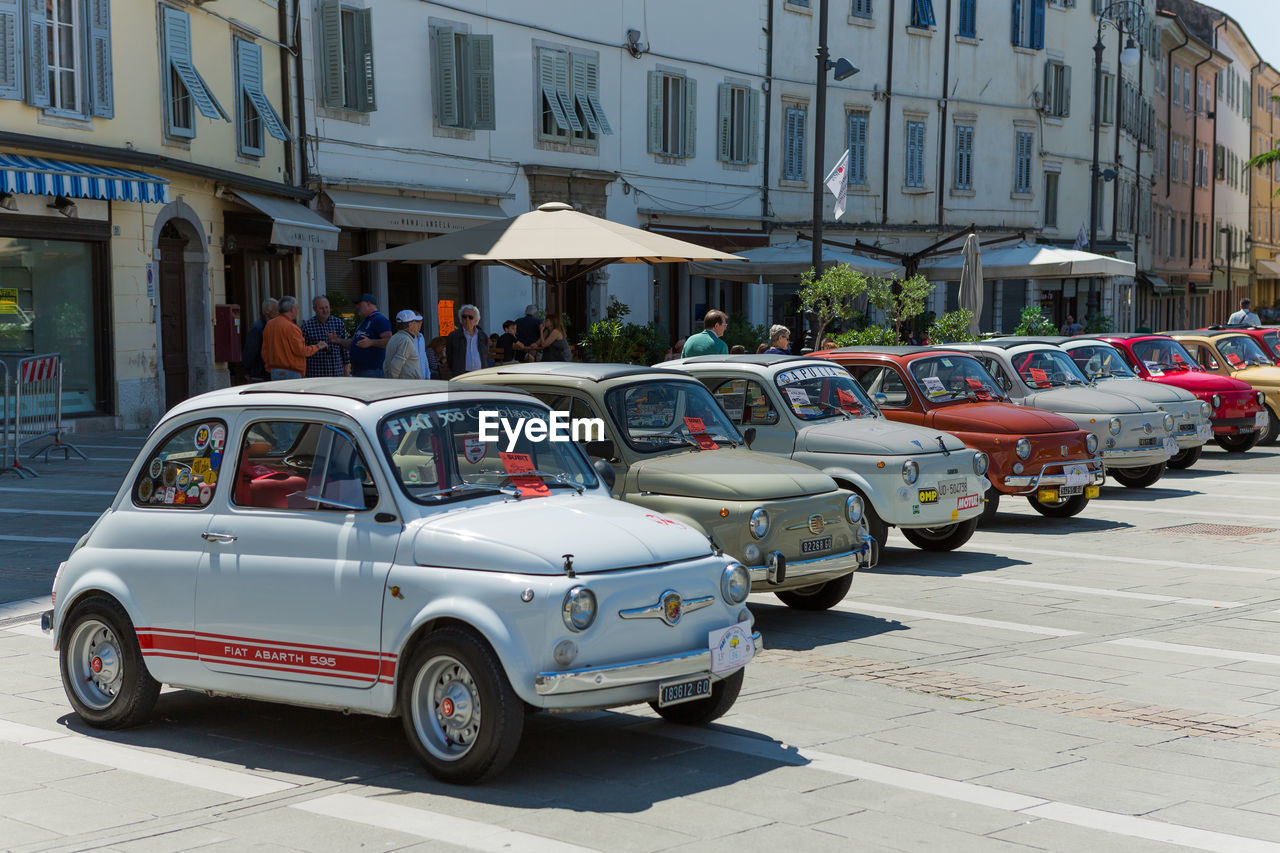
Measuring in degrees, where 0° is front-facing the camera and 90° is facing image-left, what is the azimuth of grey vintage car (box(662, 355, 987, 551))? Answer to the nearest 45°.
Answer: approximately 315°

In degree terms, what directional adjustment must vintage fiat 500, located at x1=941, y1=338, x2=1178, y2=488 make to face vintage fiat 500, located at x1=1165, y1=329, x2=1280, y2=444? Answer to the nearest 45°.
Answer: approximately 135° to its left

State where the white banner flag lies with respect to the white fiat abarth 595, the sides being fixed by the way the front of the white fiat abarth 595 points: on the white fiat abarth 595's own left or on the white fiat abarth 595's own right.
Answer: on the white fiat abarth 595's own left

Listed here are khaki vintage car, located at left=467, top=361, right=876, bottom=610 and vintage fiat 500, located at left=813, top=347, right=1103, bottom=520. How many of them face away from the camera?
0

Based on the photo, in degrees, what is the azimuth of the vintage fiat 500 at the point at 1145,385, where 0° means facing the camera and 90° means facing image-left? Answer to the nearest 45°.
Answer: approximately 315°

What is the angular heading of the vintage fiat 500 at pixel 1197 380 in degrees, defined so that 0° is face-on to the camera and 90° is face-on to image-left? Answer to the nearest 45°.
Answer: approximately 315°

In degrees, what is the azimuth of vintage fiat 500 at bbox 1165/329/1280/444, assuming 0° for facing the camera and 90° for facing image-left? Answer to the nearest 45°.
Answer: approximately 315°

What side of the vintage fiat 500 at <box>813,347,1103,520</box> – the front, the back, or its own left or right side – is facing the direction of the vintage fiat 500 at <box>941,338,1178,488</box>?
left

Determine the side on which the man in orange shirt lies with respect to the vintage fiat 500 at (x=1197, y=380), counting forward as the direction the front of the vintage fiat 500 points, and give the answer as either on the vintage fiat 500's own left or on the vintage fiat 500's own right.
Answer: on the vintage fiat 500's own right

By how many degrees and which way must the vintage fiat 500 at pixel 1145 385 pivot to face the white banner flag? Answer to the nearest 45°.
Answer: approximately 180°

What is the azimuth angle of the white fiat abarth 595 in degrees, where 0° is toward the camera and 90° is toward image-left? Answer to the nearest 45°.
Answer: approximately 315°

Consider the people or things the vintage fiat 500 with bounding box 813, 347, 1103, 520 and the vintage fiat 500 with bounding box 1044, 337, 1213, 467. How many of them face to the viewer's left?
0

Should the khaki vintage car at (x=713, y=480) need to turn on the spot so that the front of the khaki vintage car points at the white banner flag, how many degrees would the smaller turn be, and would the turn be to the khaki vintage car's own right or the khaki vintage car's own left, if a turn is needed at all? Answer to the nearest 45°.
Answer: approximately 135° to the khaki vintage car's own left

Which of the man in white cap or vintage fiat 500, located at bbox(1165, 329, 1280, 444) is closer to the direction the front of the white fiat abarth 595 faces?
the vintage fiat 500
